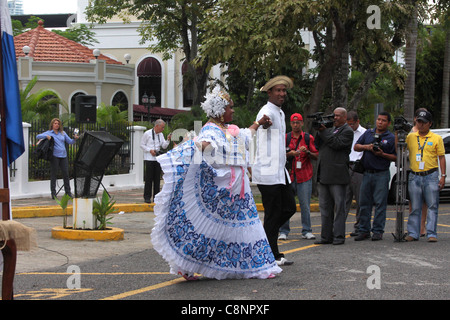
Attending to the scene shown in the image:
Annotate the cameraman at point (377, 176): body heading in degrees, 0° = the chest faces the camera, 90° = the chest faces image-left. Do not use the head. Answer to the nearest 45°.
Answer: approximately 45°

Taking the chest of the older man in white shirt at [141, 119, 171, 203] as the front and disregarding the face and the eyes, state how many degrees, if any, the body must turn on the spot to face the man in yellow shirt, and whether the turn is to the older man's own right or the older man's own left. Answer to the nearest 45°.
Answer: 0° — they already face them

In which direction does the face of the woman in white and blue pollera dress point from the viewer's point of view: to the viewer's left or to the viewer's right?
to the viewer's right

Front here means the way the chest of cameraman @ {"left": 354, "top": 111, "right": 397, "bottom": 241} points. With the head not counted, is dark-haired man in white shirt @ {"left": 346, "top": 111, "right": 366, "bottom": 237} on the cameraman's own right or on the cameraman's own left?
on the cameraman's own right

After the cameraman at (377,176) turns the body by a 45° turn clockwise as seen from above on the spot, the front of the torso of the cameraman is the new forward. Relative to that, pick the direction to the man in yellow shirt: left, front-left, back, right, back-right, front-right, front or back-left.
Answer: back

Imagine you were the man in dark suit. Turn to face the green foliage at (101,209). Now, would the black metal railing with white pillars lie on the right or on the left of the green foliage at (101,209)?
right

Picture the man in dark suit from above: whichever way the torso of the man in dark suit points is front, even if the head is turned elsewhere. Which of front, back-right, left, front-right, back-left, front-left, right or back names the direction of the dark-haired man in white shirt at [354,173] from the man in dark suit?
back-right

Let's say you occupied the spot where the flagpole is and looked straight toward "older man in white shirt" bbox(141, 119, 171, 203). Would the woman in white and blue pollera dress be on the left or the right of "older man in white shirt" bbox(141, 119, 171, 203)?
right

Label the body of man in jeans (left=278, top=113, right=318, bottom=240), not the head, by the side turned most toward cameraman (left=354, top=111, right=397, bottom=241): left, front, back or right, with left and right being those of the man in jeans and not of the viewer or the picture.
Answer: left

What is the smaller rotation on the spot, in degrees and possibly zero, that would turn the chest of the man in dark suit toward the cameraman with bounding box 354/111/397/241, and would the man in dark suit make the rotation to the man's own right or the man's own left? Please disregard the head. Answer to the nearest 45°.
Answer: approximately 180°
